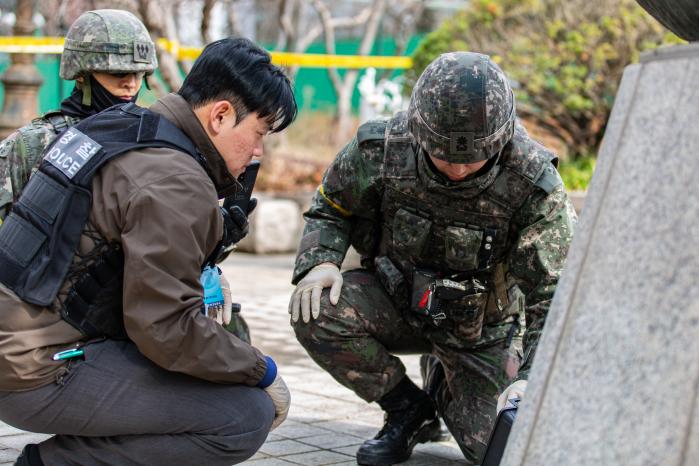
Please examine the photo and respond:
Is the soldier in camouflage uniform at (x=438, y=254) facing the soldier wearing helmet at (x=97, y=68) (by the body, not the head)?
no

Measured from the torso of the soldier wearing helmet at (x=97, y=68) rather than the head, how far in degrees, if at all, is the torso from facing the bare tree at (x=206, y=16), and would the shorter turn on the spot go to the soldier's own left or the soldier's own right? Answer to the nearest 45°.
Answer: approximately 135° to the soldier's own left

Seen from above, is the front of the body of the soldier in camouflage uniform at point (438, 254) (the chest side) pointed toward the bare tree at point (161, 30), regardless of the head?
no

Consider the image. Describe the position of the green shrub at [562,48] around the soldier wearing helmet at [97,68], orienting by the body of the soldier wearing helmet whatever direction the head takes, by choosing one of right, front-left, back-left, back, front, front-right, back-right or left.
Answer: left

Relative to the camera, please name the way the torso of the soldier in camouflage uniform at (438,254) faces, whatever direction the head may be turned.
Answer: toward the camera

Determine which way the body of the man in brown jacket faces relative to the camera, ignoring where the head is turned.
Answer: to the viewer's right

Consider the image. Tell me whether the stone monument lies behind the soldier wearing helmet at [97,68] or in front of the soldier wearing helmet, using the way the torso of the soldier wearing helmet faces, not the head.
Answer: in front

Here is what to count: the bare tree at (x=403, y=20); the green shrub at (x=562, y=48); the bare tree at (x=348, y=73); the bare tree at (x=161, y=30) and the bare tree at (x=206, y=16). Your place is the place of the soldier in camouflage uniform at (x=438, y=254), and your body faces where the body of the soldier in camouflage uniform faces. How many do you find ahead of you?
0

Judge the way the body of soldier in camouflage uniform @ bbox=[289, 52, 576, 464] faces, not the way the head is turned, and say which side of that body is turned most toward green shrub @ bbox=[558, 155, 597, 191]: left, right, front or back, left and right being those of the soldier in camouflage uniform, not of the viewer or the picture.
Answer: back

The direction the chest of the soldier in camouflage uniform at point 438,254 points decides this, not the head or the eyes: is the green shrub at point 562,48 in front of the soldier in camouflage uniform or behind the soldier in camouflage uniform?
behind

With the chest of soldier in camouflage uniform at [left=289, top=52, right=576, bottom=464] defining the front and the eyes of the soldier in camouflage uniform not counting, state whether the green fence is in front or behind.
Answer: behind

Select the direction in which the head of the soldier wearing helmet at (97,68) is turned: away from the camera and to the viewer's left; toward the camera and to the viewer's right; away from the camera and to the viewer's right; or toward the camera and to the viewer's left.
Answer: toward the camera and to the viewer's right

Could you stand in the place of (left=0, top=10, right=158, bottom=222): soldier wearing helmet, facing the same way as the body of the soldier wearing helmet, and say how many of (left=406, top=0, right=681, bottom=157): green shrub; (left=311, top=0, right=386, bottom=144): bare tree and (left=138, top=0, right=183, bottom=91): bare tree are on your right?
0

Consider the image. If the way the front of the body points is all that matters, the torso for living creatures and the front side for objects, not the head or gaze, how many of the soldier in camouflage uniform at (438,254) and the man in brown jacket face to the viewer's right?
1

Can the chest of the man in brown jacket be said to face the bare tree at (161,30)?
no

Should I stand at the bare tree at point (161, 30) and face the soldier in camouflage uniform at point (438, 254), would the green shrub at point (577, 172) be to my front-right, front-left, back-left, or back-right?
front-left

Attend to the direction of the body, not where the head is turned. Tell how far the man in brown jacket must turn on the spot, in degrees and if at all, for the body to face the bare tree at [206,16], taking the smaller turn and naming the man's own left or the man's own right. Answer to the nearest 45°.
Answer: approximately 90° to the man's own left

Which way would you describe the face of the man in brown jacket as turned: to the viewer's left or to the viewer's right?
to the viewer's right

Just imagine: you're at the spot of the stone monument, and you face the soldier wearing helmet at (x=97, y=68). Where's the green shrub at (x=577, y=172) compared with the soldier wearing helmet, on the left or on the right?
right
